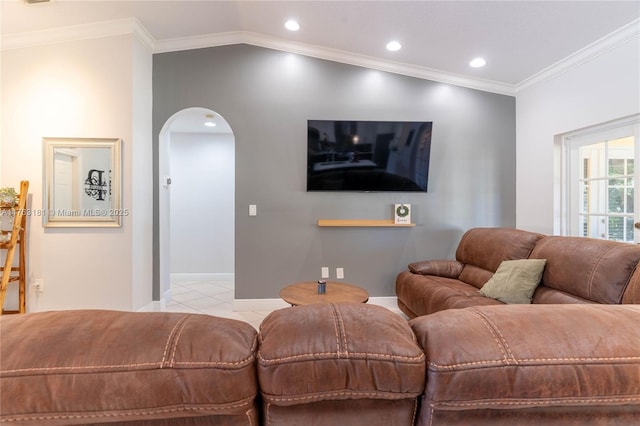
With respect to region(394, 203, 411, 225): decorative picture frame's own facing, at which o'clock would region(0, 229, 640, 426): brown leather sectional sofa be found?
The brown leather sectional sofa is roughly at 12 o'clock from the decorative picture frame.

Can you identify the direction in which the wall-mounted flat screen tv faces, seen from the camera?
facing the viewer

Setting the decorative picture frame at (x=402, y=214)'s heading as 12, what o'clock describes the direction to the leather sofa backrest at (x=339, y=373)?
The leather sofa backrest is roughly at 12 o'clock from the decorative picture frame.

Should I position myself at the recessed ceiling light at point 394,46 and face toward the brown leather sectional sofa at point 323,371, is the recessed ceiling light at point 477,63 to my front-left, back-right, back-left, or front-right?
back-left

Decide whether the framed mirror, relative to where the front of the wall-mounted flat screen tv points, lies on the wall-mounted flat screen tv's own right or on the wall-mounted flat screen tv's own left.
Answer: on the wall-mounted flat screen tv's own right

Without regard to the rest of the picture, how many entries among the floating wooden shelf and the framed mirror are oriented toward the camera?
2

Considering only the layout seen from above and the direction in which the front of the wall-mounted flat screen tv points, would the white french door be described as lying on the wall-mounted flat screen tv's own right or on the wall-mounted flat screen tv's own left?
on the wall-mounted flat screen tv's own left

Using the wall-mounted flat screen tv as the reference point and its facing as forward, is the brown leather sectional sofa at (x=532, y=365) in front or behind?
in front

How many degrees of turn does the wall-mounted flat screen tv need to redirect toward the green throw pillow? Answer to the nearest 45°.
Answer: approximately 45° to its left

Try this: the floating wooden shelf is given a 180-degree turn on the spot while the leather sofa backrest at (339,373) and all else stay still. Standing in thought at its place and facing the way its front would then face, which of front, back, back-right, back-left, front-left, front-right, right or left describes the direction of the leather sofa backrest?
back

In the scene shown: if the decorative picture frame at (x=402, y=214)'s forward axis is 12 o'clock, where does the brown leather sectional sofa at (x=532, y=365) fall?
The brown leather sectional sofa is roughly at 12 o'clock from the decorative picture frame.
